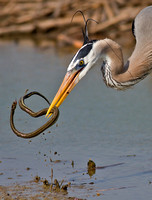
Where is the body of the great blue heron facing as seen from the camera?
to the viewer's left
